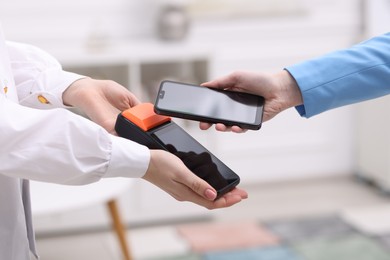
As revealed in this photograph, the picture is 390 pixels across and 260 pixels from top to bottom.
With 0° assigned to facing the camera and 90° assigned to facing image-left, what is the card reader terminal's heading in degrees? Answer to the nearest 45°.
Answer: approximately 315°
